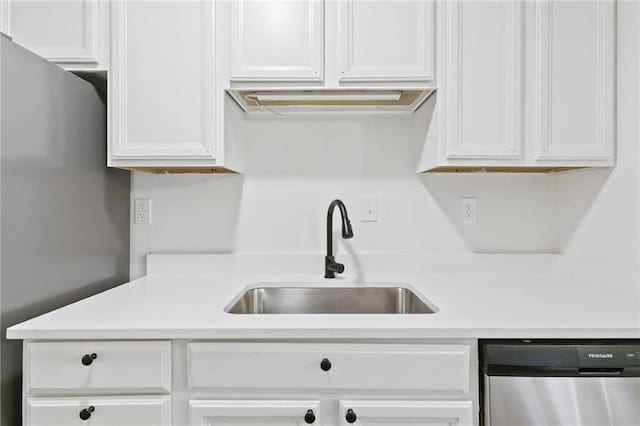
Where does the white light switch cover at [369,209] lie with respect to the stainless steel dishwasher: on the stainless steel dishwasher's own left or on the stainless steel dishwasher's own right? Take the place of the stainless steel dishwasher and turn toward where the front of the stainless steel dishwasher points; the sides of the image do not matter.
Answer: on the stainless steel dishwasher's own right

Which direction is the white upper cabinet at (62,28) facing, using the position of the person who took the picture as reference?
facing the viewer

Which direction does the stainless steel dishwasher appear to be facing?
toward the camera

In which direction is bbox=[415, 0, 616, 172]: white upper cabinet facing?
toward the camera

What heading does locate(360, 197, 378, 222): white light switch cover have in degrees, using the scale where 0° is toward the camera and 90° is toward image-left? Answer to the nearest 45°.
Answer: approximately 0°

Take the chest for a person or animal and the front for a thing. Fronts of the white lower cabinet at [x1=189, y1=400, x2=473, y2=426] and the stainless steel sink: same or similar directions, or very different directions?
same or similar directions

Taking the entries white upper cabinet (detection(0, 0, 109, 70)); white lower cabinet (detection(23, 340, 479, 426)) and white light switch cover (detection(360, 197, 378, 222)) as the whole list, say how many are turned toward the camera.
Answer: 3

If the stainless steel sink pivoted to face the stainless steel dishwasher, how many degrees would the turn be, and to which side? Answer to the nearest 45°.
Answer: approximately 45° to its left

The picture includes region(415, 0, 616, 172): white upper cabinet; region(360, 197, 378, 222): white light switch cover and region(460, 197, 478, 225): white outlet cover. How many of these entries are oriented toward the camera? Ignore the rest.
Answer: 3

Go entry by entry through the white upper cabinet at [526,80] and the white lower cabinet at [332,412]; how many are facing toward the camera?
2

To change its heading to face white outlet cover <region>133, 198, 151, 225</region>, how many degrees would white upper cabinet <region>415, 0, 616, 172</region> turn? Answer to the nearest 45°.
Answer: approximately 90° to its right

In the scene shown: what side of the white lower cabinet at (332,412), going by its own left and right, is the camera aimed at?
front
